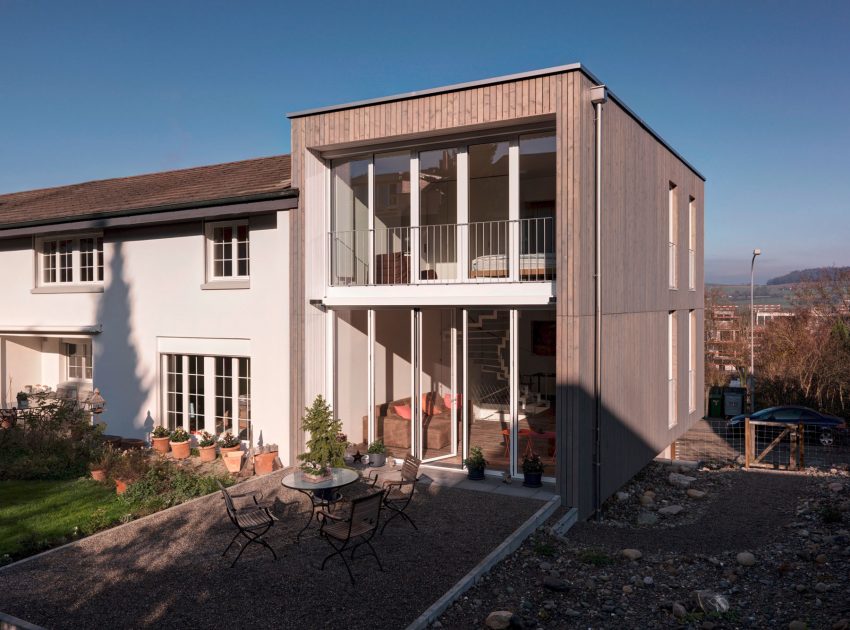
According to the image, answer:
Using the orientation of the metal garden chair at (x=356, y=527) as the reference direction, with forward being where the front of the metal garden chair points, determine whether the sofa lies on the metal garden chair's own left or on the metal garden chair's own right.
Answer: on the metal garden chair's own right

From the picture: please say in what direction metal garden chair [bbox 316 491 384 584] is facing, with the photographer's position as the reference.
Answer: facing away from the viewer and to the left of the viewer

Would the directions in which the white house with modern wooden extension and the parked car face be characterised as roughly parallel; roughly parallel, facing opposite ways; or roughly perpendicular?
roughly perpendicular

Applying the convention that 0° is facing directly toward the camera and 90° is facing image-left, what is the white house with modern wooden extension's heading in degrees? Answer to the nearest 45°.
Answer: approximately 45°

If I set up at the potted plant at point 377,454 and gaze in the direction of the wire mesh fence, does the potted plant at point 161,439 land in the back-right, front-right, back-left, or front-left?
back-left
